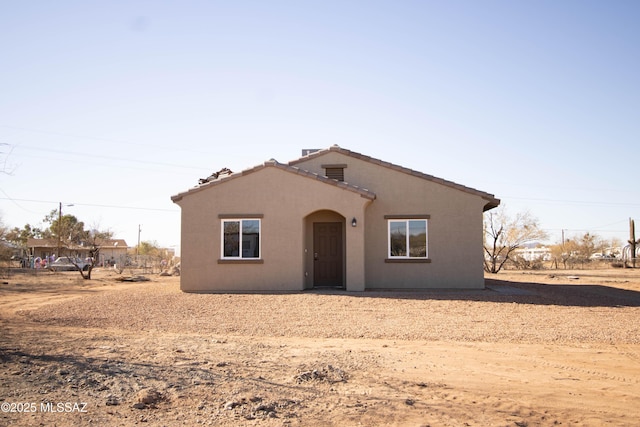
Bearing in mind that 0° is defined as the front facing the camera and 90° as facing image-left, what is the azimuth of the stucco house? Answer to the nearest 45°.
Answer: approximately 0°
